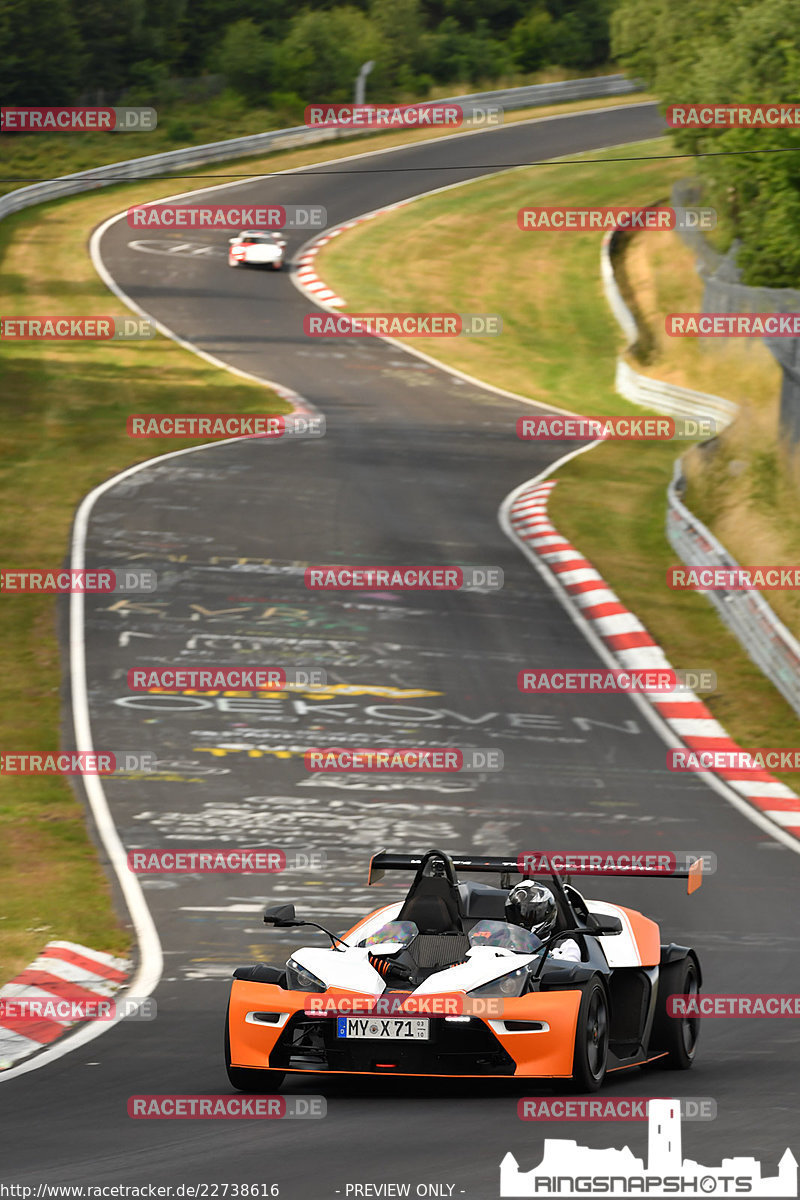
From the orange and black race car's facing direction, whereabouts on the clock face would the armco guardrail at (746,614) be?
The armco guardrail is roughly at 5 o'clock from the orange and black race car.

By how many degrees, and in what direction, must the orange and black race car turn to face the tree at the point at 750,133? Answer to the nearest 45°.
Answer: approximately 135° to its right

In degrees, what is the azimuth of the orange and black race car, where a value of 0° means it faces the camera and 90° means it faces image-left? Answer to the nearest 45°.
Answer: approximately 45°

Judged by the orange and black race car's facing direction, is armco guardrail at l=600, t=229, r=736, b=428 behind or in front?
behind
